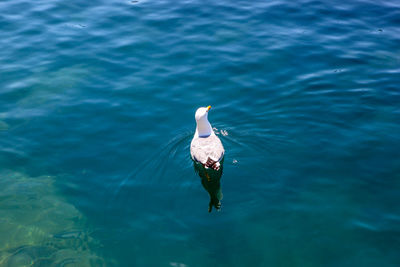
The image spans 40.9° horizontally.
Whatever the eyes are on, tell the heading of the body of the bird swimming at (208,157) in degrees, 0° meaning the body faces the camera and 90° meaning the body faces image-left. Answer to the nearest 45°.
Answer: approximately 180°

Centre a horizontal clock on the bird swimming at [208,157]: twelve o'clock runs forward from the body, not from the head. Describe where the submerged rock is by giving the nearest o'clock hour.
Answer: The submerged rock is roughly at 8 o'clock from the bird swimming.
